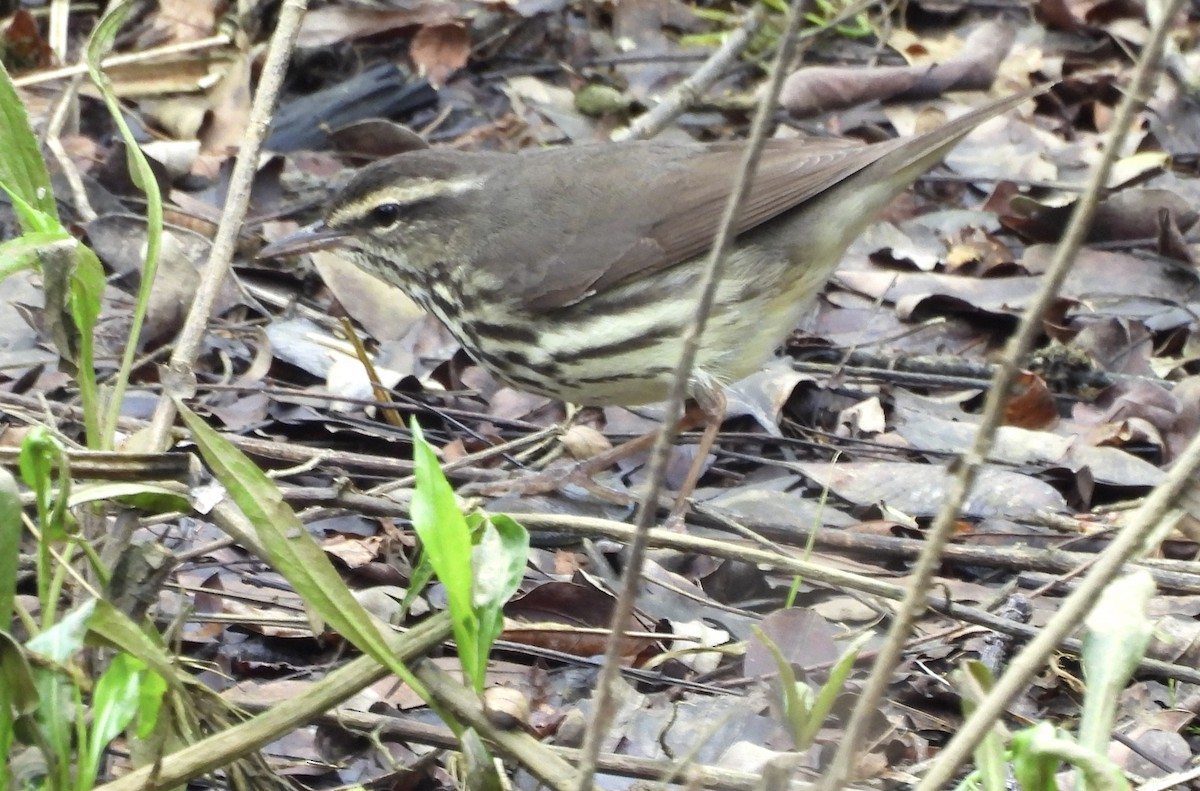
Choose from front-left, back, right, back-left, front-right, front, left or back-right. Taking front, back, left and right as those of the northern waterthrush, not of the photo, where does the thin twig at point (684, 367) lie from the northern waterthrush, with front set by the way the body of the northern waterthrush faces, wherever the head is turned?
left

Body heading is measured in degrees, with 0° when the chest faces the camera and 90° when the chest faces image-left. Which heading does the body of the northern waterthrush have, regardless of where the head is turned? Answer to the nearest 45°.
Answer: approximately 90°

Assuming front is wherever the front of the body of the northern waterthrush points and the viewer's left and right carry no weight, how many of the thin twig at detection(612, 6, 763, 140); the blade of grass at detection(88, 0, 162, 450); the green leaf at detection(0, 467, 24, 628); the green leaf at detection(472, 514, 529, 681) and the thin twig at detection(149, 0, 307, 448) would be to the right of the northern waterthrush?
1

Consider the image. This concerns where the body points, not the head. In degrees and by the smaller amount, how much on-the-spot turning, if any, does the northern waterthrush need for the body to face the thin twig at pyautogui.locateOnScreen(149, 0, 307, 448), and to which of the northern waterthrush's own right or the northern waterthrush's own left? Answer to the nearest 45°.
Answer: approximately 45° to the northern waterthrush's own left

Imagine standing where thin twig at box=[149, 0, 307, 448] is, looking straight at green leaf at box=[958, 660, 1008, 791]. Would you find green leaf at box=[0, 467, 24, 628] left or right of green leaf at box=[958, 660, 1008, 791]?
right

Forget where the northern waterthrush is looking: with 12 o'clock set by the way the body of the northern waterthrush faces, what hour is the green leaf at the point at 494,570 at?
The green leaf is roughly at 9 o'clock from the northern waterthrush.

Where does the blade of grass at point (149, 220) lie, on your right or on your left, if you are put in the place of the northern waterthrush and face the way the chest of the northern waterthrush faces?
on your left

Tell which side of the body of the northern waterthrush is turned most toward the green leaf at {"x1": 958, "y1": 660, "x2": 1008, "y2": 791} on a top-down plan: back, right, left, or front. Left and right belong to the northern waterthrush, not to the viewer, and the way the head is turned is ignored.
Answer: left

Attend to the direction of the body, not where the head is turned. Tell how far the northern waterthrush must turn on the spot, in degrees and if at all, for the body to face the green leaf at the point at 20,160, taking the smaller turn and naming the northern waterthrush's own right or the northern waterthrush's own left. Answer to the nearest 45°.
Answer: approximately 45° to the northern waterthrush's own left
